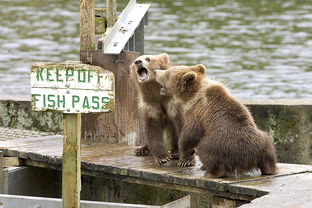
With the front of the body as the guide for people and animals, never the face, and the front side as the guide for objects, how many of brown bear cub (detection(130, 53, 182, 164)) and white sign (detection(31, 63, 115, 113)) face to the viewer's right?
0

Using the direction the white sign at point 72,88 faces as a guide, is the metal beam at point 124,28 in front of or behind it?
behind

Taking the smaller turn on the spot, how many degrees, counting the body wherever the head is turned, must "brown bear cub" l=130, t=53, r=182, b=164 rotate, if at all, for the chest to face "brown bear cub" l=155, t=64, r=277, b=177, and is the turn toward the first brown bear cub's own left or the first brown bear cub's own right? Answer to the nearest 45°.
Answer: approximately 90° to the first brown bear cub's own left

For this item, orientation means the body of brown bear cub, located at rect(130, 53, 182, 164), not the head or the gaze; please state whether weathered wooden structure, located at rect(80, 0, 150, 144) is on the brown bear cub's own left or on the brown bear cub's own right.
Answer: on the brown bear cub's own right

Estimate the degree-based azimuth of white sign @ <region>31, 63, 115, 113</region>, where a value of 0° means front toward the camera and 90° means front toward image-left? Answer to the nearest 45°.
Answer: approximately 0°
